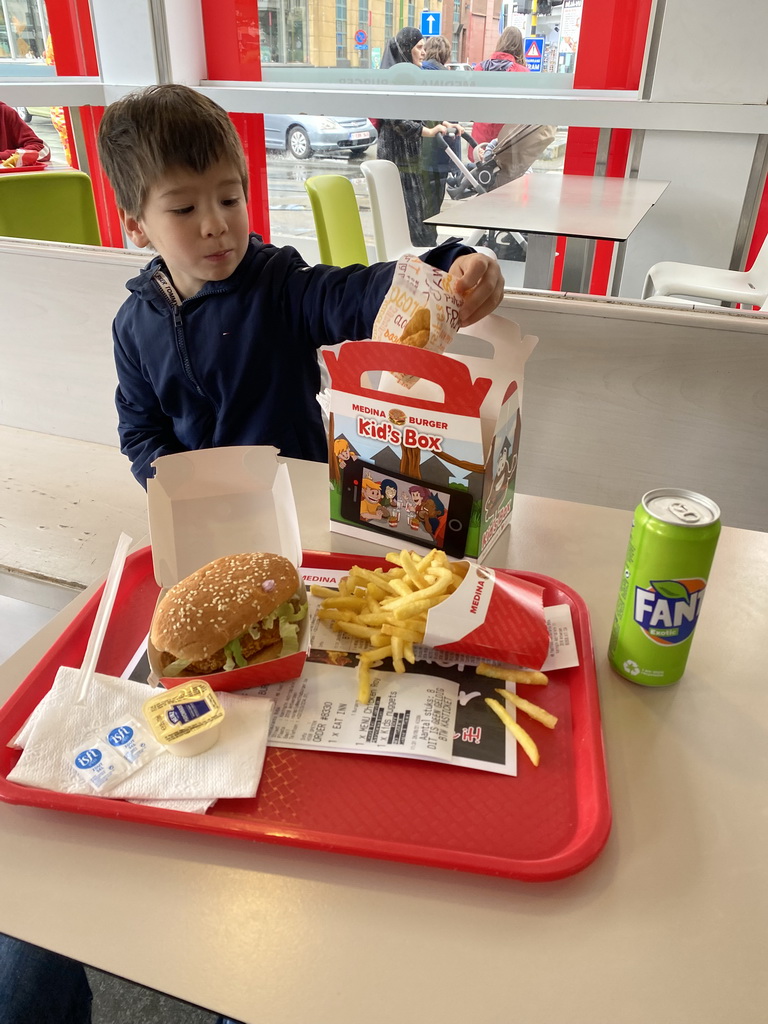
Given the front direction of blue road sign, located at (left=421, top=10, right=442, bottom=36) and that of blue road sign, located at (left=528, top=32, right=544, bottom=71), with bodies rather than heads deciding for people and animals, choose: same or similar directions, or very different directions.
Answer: same or similar directions

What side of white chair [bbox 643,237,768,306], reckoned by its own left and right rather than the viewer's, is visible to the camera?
left

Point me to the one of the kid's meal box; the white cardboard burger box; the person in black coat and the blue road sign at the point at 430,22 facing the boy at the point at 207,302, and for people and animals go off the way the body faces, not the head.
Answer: the blue road sign

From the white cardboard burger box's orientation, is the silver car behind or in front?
behind

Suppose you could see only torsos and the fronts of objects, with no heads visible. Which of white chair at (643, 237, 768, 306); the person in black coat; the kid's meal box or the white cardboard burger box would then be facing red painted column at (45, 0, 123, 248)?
the white chair

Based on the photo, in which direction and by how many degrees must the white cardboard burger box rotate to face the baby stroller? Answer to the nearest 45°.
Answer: approximately 135° to its left

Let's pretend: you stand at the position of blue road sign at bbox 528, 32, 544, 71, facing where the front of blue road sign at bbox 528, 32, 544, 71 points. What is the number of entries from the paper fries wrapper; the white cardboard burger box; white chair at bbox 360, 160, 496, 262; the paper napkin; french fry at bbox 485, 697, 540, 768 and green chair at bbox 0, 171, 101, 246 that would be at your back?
0

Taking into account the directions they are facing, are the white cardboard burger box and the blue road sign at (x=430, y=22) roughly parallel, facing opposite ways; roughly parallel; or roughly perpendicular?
roughly parallel

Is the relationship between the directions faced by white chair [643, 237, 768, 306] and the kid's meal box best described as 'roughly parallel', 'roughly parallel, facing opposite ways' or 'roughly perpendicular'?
roughly perpendicular

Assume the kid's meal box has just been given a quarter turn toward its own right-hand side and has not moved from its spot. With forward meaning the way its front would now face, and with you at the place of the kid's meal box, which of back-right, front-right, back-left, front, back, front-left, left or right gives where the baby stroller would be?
right

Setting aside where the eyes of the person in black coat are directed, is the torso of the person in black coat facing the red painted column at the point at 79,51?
no

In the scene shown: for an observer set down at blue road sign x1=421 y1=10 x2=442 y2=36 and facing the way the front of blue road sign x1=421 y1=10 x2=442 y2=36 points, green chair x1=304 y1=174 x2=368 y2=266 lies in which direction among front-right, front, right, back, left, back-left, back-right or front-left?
front

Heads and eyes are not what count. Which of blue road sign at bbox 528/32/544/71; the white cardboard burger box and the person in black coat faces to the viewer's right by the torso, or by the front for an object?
the person in black coat

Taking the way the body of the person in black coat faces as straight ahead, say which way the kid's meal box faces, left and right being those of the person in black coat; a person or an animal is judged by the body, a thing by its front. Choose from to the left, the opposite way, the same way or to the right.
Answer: to the right

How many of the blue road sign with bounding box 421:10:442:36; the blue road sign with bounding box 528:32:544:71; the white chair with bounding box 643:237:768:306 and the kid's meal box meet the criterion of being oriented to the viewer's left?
1

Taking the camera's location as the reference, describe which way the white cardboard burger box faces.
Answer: facing the viewer

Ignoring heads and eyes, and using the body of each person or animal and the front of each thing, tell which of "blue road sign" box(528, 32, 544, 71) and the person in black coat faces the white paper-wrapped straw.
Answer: the blue road sign
